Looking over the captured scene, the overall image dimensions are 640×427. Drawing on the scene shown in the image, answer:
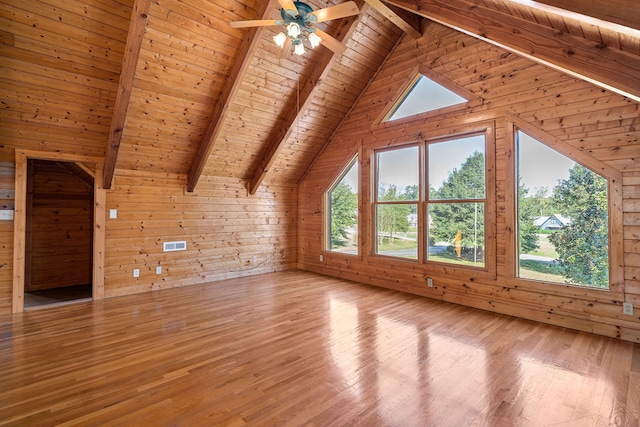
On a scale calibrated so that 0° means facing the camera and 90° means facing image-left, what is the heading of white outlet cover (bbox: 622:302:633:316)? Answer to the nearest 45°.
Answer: approximately 45°

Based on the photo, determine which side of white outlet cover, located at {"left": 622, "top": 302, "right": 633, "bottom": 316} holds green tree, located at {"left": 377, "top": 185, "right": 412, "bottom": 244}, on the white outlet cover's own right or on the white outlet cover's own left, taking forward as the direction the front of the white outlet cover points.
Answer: on the white outlet cover's own right
